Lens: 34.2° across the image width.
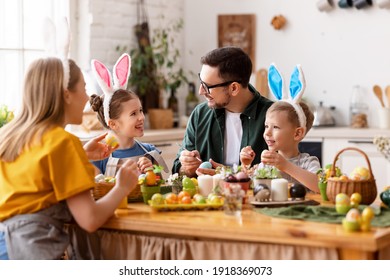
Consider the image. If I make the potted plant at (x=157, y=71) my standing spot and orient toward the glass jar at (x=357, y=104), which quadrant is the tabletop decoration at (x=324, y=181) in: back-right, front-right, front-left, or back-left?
front-right

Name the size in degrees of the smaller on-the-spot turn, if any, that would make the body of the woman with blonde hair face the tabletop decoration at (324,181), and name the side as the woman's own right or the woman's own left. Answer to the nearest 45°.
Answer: approximately 45° to the woman's own right

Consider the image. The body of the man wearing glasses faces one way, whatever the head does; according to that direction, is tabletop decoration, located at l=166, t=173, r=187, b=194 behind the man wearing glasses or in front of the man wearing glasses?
in front

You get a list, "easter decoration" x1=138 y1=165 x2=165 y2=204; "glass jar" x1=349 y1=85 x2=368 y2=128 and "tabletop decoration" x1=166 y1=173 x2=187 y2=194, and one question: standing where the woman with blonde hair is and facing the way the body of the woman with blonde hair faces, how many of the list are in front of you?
3

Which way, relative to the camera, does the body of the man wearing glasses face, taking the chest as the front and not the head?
toward the camera

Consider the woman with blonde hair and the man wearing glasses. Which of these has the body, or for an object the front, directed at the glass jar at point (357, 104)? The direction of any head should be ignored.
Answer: the woman with blonde hair

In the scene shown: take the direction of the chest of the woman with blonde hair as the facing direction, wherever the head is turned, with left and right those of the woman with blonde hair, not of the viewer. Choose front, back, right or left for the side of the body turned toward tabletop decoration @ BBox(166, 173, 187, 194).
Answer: front

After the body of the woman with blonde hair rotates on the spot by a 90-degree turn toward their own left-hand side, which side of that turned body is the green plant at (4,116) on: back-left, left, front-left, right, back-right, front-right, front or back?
front-right

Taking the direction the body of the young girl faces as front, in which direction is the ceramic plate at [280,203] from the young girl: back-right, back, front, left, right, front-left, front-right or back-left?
front

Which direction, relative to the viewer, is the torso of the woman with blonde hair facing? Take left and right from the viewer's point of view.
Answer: facing away from the viewer and to the right of the viewer

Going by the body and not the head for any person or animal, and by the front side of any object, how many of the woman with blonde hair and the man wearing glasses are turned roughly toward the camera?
1

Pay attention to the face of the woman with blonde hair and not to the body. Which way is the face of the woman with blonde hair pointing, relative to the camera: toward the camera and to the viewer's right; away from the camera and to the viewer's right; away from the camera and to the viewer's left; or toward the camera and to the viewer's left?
away from the camera and to the viewer's right

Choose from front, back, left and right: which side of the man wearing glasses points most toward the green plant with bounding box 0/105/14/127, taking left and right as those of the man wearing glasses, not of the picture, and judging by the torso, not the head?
right

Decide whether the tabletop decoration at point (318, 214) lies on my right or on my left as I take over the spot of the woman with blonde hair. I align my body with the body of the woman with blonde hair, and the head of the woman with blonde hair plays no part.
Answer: on my right
